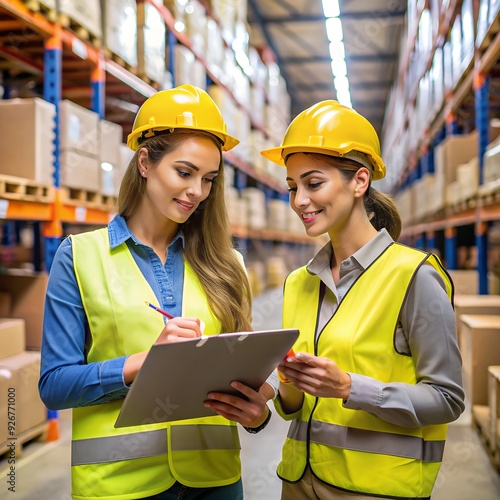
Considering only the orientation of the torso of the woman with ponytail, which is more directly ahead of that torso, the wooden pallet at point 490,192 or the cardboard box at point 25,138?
the cardboard box

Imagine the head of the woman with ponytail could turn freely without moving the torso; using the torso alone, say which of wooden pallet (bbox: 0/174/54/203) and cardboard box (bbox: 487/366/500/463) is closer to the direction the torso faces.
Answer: the wooden pallet

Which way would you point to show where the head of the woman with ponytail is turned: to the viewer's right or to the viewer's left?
to the viewer's left

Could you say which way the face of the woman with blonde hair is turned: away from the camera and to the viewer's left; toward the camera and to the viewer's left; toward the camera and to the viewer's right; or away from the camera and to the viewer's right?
toward the camera and to the viewer's right

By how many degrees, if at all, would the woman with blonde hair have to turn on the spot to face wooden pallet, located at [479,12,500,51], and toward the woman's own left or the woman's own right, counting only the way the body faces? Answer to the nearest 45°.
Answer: approximately 90° to the woman's own left

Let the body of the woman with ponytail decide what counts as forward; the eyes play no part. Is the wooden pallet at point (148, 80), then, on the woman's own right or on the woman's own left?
on the woman's own right

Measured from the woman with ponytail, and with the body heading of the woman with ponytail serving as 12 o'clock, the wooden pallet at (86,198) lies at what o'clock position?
The wooden pallet is roughly at 3 o'clock from the woman with ponytail.

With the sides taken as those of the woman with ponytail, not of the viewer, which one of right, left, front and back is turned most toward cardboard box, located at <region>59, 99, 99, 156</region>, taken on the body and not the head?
right

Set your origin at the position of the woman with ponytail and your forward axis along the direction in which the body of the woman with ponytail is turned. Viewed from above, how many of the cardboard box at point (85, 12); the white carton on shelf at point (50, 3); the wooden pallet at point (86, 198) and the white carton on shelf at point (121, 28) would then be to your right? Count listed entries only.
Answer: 4
